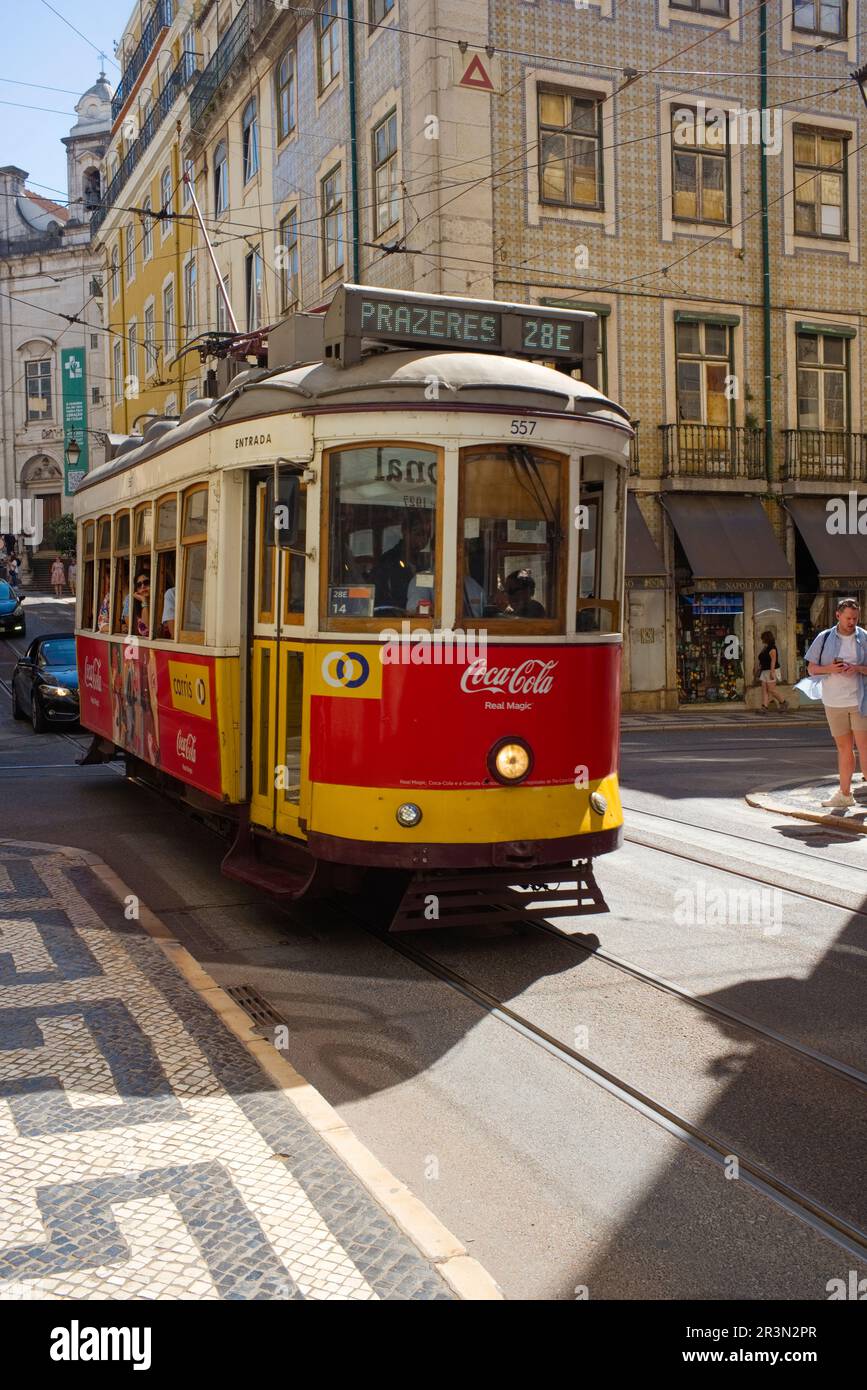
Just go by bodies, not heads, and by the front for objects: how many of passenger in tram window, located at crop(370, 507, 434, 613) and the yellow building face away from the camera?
0

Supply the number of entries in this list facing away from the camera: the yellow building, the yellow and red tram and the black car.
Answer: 0

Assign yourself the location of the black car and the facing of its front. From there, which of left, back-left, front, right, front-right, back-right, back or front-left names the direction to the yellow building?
back

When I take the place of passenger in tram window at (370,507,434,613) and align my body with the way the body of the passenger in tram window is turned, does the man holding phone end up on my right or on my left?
on my left

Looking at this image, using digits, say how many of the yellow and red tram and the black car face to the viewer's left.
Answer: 0

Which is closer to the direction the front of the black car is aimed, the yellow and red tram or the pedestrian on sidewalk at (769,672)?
the yellow and red tram

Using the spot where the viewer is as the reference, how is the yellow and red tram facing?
facing the viewer and to the right of the viewer

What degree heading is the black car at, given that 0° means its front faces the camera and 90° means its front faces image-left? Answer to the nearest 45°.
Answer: approximately 0°

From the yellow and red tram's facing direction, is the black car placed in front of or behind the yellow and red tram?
behind
